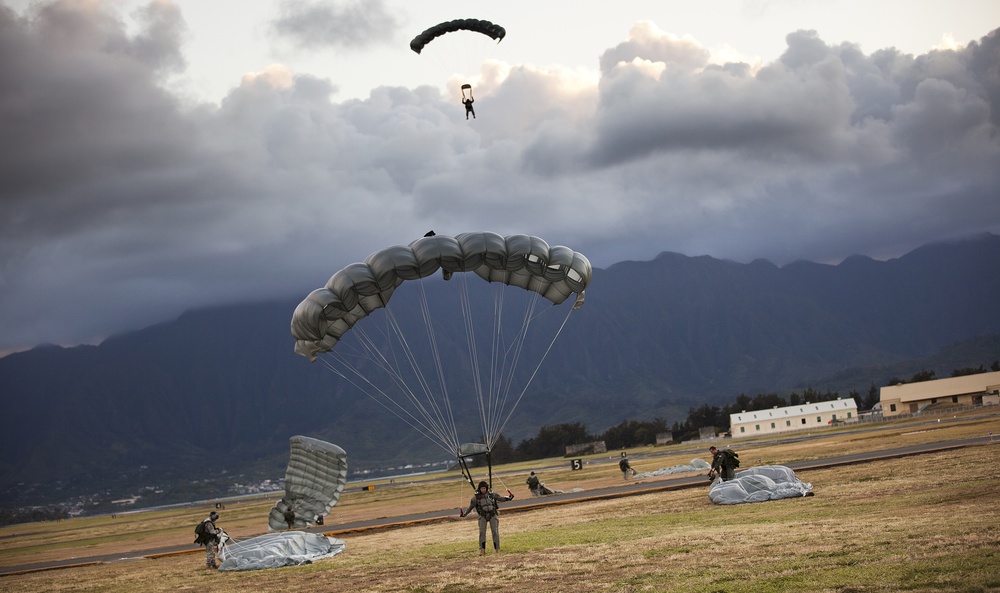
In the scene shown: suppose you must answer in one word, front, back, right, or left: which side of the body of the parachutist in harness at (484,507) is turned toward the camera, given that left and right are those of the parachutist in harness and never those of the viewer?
front

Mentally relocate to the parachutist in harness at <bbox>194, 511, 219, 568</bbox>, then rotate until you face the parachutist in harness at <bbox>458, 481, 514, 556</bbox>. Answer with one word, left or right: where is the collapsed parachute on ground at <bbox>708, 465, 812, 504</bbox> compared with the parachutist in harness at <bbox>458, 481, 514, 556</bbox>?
left

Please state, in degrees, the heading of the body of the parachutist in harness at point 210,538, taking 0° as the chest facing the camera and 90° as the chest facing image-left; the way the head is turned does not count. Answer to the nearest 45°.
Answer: approximately 270°

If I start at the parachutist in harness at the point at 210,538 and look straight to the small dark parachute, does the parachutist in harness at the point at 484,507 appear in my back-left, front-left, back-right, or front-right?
front-right

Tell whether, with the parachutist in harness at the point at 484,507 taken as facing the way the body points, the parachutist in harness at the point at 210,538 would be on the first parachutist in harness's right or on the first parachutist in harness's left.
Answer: on the first parachutist in harness's right

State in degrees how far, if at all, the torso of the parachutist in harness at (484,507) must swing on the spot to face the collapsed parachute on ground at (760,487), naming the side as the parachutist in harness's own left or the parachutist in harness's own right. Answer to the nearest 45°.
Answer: approximately 135° to the parachutist in harness's own left

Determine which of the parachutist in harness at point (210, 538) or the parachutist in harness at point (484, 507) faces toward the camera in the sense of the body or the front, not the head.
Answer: the parachutist in harness at point (484, 507)

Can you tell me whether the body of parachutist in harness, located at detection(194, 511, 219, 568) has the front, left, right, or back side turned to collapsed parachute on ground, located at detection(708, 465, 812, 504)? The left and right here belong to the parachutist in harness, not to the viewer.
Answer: front

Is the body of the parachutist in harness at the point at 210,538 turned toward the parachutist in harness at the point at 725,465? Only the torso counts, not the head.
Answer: yes

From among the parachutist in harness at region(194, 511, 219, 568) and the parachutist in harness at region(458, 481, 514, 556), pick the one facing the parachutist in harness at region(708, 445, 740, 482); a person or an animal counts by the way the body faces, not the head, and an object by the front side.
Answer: the parachutist in harness at region(194, 511, 219, 568)

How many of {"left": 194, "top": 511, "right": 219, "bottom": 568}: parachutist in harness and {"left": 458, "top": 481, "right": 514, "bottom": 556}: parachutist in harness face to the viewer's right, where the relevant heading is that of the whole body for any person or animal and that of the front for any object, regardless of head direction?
1

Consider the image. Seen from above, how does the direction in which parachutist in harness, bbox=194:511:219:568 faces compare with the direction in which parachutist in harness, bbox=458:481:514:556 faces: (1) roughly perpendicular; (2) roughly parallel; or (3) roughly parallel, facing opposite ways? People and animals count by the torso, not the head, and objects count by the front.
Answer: roughly perpendicular
